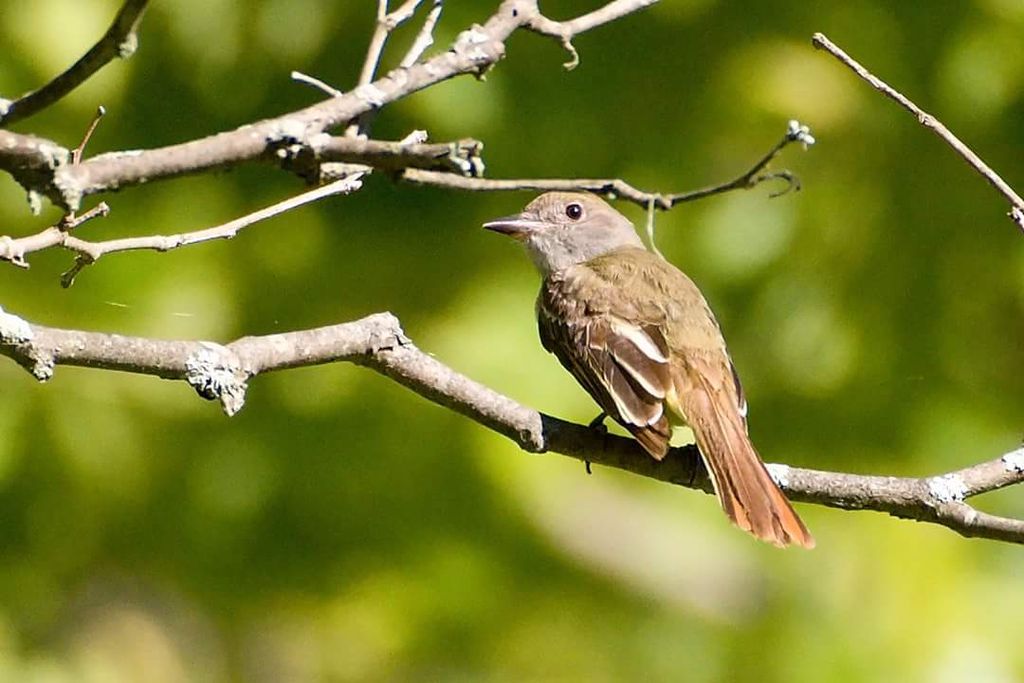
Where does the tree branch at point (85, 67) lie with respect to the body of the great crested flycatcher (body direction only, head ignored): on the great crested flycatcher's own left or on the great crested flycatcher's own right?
on the great crested flycatcher's own left

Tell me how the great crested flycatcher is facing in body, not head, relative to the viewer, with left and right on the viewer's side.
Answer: facing away from the viewer and to the left of the viewer

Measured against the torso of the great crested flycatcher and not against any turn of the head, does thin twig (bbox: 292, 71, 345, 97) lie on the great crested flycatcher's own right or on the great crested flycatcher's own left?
on the great crested flycatcher's own left
